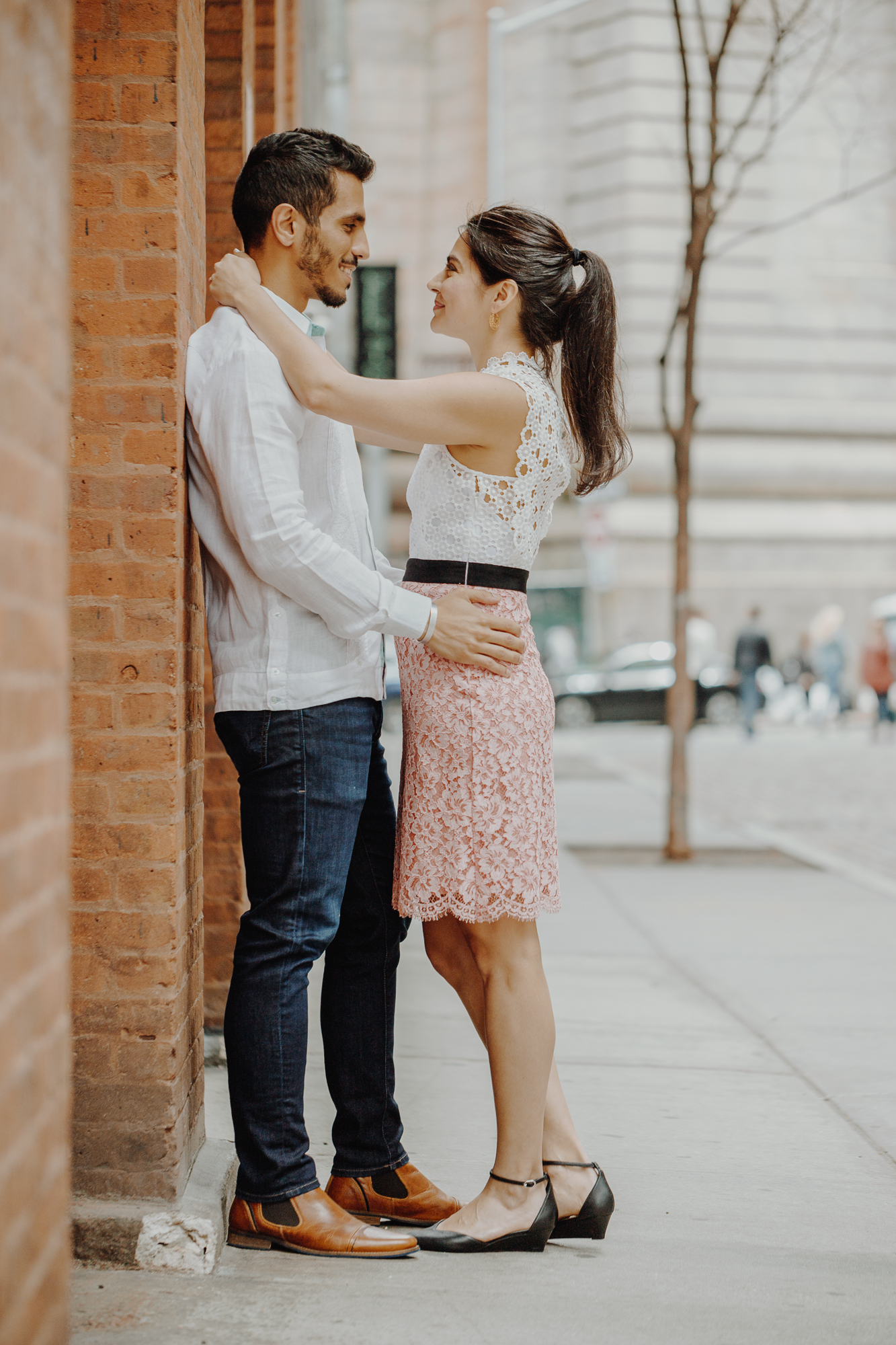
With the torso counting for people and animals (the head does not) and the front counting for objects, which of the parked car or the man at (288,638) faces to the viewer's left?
the parked car

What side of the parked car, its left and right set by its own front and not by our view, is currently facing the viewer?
left

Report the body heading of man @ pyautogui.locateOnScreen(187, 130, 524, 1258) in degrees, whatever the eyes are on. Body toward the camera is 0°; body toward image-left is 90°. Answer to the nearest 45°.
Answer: approximately 270°

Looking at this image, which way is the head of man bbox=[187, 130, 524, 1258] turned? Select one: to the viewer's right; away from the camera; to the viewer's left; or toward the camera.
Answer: to the viewer's right

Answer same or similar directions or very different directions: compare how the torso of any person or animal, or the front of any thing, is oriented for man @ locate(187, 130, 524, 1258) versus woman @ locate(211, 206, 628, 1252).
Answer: very different directions

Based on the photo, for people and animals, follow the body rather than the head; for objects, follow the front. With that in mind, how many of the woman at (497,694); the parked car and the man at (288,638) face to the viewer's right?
1

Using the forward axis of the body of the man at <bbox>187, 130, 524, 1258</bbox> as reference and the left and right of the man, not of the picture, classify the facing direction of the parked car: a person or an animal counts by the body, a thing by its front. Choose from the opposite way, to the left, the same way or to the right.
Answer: the opposite way

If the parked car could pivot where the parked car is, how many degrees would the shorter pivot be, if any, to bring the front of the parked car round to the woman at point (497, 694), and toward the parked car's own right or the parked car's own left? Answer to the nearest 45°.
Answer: approximately 90° to the parked car's own left

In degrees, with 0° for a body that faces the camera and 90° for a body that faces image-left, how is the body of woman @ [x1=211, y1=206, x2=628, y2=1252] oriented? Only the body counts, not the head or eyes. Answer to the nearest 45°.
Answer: approximately 90°
